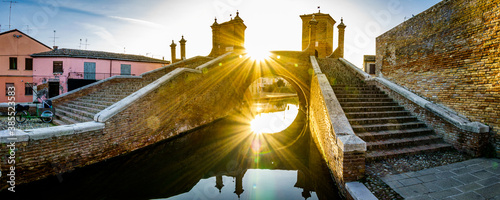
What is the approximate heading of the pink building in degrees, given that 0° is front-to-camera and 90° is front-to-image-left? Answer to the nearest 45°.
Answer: approximately 0°

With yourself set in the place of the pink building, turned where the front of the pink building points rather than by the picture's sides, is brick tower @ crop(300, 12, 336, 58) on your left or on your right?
on your left

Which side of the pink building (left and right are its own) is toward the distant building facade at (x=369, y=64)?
left

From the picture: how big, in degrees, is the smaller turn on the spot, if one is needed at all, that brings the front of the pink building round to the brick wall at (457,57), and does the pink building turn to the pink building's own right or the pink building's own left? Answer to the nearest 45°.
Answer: approximately 45° to the pink building's own left
